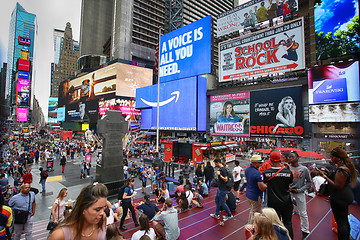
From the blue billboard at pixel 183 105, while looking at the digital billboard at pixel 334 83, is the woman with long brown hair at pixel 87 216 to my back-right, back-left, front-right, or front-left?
front-right

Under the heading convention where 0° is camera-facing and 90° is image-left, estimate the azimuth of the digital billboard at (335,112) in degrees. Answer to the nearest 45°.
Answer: approximately 45°

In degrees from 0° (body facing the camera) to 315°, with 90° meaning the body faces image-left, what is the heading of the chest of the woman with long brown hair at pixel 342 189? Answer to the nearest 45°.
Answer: approximately 90°

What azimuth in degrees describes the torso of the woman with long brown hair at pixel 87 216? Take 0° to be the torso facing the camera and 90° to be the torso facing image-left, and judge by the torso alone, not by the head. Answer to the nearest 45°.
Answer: approximately 315°

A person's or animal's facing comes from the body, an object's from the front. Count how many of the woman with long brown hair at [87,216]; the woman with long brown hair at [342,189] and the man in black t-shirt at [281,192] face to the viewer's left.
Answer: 1

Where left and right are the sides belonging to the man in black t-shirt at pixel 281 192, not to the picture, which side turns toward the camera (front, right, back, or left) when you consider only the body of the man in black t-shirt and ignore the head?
back

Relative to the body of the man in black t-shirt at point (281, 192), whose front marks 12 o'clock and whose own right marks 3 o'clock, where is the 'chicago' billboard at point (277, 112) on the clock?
The 'chicago' billboard is roughly at 12 o'clock from the man in black t-shirt.

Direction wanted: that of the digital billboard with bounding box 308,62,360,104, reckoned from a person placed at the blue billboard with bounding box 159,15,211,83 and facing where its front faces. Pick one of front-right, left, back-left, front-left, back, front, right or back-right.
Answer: left

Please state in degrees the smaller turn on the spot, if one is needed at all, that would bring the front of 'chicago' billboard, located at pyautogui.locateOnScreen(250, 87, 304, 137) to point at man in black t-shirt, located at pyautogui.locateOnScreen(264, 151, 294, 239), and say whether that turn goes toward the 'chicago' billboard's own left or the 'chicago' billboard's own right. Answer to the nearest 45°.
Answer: approximately 45° to the 'chicago' billboard's own left

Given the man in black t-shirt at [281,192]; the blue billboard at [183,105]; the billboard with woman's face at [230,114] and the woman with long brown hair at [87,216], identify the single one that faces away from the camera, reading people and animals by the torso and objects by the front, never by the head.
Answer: the man in black t-shirt

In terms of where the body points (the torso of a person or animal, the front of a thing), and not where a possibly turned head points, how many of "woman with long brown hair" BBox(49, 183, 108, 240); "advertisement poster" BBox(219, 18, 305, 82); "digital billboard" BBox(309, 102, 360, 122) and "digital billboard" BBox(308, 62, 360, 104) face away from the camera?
0

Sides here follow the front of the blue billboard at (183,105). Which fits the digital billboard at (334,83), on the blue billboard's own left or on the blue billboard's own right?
on the blue billboard's own left

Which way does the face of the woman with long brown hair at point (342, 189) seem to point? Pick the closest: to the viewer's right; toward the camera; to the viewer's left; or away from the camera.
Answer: to the viewer's left

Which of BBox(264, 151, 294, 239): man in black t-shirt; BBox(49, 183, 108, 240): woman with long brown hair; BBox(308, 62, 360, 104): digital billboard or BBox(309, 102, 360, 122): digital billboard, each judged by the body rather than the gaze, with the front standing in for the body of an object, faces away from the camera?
the man in black t-shirt

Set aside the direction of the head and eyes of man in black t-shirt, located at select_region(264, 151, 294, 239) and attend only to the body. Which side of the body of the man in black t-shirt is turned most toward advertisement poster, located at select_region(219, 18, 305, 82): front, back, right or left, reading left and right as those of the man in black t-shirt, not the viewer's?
front

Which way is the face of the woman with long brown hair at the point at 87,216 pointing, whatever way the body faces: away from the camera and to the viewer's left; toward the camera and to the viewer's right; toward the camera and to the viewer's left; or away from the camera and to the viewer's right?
toward the camera and to the viewer's right

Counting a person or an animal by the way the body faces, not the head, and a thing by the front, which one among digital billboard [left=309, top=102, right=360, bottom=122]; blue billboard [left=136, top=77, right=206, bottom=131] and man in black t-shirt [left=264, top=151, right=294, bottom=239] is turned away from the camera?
the man in black t-shirt
